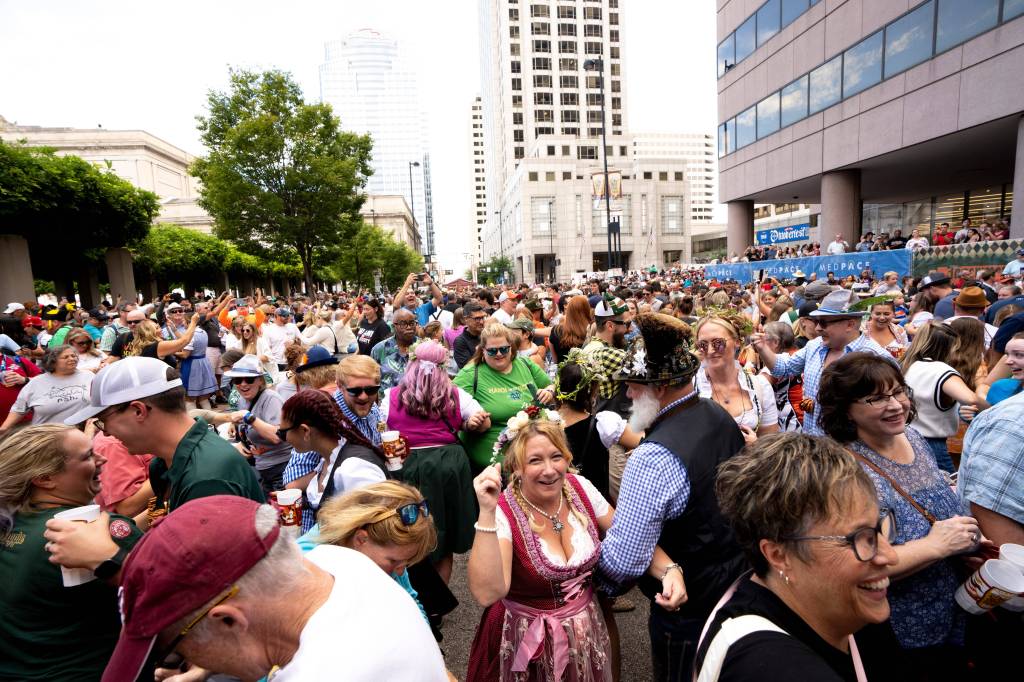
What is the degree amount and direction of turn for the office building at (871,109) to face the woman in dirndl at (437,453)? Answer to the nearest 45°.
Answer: approximately 45° to its left

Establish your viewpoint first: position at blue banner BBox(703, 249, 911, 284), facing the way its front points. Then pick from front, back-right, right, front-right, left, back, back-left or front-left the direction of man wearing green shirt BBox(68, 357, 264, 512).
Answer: front-left

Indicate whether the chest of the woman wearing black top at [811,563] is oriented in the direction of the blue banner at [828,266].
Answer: no

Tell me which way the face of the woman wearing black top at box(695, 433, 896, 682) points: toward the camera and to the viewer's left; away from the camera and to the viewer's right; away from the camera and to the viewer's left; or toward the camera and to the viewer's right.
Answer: toward the camera and to the viewer's right

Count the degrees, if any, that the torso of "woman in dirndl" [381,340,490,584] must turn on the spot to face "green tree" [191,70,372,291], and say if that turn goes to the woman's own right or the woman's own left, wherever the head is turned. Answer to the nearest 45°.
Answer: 0° — they already face it

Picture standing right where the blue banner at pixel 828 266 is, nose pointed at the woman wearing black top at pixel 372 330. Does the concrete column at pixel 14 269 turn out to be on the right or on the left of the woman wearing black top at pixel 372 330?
right

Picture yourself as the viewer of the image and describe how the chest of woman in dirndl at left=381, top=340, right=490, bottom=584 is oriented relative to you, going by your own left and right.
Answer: facing away from the viewer

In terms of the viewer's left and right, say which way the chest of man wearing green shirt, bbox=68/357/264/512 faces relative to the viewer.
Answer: facing to the left of the viewer

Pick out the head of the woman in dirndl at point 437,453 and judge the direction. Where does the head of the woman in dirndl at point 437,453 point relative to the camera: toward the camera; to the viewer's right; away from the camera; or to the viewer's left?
away from the camera

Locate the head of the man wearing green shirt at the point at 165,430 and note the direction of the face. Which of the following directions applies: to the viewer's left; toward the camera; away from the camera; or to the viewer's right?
to the viewer's left

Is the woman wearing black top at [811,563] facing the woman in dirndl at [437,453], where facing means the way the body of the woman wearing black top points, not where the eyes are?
no

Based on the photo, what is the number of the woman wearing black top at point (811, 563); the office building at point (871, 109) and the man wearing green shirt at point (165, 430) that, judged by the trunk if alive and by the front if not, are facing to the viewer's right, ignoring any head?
1

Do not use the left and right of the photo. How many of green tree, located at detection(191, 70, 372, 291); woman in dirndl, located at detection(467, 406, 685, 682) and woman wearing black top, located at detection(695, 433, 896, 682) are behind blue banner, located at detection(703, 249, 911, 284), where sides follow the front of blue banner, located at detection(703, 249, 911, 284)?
0

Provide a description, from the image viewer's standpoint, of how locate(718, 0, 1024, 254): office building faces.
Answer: facing the viewer and to the left of the viewer

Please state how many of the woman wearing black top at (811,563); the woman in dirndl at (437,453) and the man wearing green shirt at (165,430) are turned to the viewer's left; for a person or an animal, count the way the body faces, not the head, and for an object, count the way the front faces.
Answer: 1
